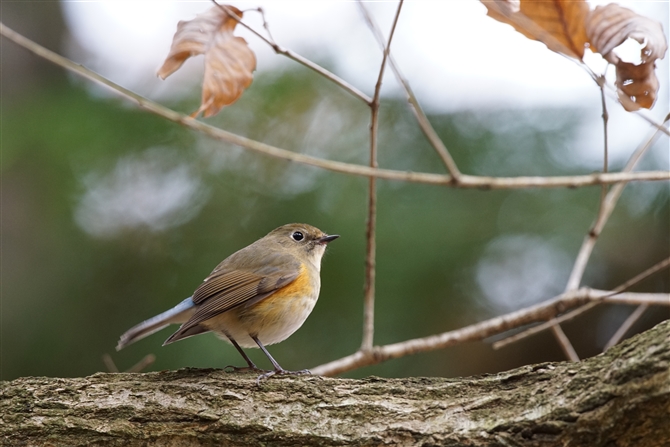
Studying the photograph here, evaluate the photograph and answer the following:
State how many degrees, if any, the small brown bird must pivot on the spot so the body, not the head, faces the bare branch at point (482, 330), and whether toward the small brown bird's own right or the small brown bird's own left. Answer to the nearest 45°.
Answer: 0° — it already faces it

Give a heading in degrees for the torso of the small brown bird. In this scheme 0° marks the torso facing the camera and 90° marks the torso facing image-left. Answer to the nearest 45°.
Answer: approximately 270°

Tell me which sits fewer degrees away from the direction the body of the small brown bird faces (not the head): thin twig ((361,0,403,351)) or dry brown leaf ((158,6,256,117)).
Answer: the thin twig
